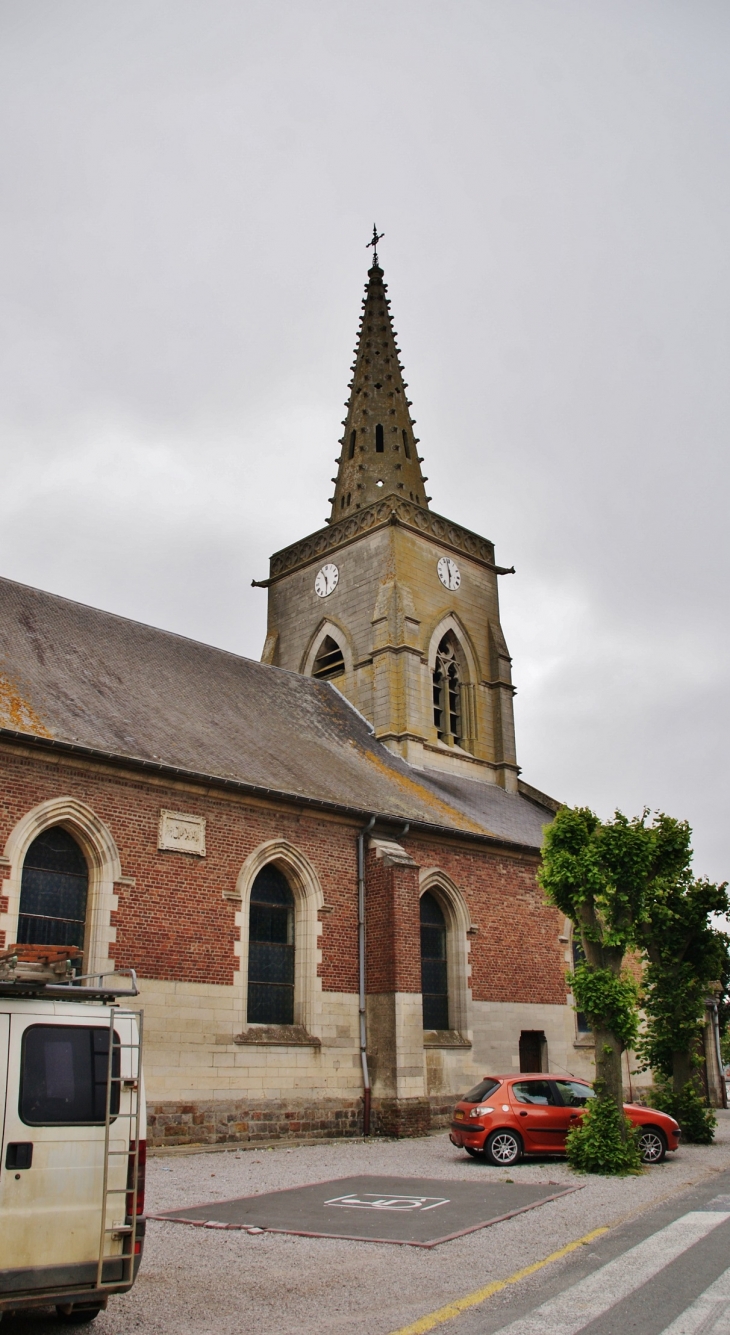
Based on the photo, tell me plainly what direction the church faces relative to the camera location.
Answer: facing away from the viewer and to the right of the viewer

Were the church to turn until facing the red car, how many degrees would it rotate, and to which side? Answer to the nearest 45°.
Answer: approximately 90° to its right

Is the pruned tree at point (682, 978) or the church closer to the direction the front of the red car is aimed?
the pruned tree

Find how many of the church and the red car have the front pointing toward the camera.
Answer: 0

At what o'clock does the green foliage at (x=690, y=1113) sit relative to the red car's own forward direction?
The green foliage is roughly at 10 o'clock from the red car.

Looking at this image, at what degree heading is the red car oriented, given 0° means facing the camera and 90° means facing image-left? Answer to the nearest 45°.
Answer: approximately 270°
